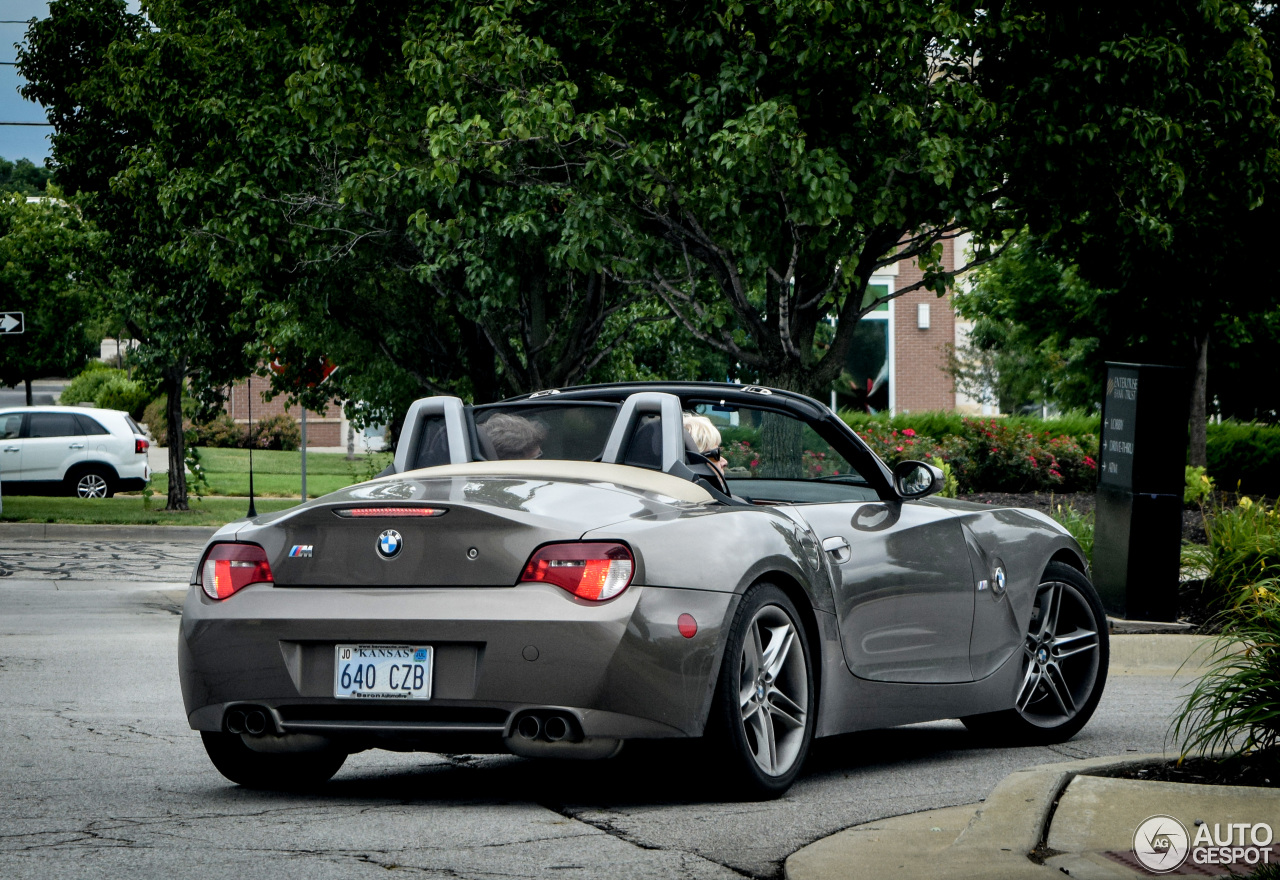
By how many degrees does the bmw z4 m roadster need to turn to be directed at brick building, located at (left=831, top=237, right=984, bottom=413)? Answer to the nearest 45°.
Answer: approximately 45° to its left

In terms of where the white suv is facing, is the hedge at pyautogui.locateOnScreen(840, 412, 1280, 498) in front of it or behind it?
behind

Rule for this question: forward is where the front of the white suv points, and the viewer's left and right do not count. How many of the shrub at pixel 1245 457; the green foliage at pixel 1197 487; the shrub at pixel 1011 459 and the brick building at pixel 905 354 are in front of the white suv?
0

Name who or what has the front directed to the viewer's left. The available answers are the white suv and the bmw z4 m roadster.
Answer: the white suv

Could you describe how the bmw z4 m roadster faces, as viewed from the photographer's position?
facing away from the viewer and to the right of the viewer

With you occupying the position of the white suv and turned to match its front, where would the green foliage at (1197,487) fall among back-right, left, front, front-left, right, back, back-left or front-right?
back-left

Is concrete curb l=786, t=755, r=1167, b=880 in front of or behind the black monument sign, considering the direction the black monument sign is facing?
in front

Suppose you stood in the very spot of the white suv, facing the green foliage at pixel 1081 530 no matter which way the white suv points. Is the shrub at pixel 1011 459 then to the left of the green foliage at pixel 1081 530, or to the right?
left

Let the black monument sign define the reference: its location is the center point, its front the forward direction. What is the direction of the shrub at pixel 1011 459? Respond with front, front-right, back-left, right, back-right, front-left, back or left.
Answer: back-right

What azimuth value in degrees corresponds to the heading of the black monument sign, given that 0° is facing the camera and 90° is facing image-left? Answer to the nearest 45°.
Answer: approximately 45°

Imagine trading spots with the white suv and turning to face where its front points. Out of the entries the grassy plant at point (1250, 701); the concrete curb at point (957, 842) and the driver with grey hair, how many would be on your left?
3

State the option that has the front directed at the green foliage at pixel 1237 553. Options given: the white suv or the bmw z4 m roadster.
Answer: the bmw z4 m roadster

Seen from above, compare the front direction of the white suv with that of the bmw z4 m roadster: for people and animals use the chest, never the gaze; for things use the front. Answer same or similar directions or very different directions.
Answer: very different directions

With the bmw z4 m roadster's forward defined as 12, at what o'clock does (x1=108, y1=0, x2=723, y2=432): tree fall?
The tree is roughly at 10 o'clock from the bmw z4 m roadster.

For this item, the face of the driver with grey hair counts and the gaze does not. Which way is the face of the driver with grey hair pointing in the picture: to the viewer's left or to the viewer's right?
to the viewer's right

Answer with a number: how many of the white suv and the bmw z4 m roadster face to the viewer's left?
1

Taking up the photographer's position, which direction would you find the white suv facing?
facing to the left of the viewer

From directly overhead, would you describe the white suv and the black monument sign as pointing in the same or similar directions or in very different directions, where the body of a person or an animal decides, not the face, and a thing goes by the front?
same or similar directions

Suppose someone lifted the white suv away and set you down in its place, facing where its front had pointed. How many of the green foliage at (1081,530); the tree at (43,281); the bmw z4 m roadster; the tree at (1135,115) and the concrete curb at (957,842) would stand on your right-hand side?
1

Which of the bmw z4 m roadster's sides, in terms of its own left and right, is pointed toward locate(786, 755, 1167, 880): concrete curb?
right

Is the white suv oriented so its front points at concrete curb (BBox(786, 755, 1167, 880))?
no
